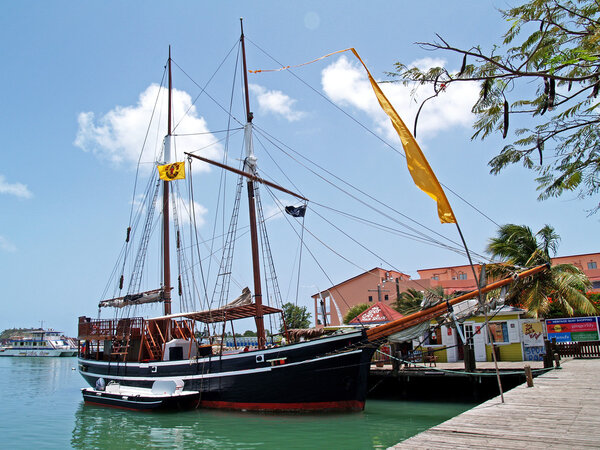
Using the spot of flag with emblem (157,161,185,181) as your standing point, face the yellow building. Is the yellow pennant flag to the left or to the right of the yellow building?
right

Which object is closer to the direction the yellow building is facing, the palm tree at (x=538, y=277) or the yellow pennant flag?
the yellow pennant flag

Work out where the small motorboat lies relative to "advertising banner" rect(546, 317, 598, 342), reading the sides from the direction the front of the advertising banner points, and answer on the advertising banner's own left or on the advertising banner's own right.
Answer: on the advertising banner's own right

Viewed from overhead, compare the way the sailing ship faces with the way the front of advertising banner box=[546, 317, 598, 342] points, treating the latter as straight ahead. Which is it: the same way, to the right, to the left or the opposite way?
to the left

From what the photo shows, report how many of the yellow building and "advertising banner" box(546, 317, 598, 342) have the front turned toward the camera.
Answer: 2

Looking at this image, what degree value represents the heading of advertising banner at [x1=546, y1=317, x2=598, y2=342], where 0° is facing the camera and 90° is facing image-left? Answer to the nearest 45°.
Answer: approximately 0°

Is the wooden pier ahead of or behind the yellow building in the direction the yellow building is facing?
ahead

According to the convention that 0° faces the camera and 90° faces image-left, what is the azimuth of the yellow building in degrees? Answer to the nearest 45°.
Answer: approximately 0°

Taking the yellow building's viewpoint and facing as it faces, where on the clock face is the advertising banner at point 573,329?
The advertising banner is roughly at 8 o'clock from the yellow building.

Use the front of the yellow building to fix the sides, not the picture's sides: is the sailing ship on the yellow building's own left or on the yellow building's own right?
on the yellow building's own right

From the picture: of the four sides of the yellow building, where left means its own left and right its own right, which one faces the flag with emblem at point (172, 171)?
right

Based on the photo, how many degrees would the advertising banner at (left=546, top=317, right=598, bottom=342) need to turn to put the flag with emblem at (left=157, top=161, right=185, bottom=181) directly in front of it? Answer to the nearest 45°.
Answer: approximately 90° to its right
